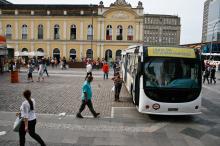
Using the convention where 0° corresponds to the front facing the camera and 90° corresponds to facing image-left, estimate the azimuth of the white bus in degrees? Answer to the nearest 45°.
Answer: approximately 0°

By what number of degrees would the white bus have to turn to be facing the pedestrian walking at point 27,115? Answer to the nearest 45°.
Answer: approximately 45° to its right
